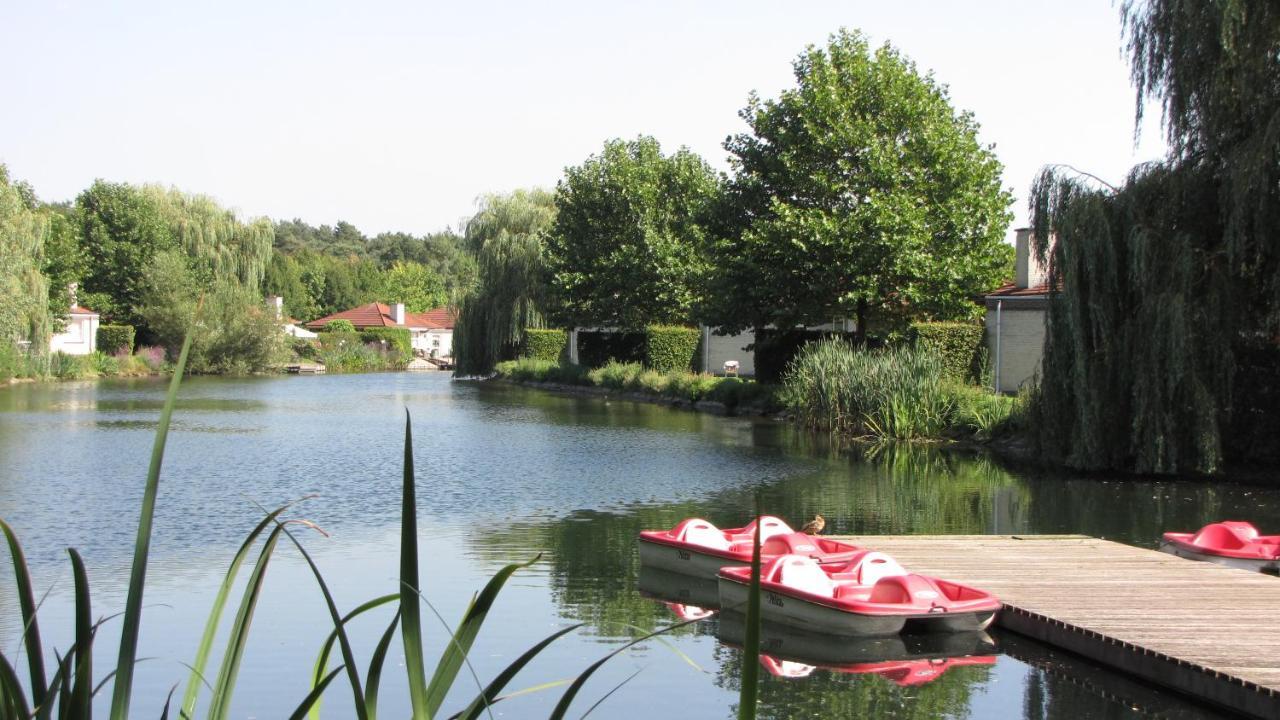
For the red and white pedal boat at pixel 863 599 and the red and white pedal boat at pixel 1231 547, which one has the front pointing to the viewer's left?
the red and white pedal boat at pixel 1231 547

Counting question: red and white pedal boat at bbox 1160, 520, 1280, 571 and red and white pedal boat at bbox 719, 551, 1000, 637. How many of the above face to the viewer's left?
1

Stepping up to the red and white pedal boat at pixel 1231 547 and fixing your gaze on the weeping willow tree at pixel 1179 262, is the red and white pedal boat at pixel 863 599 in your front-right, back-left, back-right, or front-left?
back-left

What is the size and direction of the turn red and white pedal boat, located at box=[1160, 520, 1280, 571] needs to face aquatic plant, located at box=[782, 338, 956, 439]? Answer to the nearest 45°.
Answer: approximately 45° to its right

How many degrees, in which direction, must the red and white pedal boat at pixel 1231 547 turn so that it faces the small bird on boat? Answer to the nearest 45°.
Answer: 0° — it already faces it

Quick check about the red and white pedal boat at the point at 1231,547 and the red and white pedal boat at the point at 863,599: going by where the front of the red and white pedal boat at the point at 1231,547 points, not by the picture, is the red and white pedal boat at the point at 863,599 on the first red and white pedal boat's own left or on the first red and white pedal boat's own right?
on the first red and white pedal boat's own left

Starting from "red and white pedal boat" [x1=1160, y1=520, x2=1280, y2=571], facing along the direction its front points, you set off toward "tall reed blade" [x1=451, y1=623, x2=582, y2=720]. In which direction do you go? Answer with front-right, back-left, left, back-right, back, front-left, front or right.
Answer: left

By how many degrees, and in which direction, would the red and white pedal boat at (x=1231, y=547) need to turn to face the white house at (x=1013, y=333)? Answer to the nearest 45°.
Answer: approximately 90° to its right

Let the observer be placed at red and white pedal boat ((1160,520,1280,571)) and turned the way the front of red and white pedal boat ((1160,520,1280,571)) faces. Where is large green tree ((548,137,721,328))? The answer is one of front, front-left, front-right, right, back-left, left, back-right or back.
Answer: front-right

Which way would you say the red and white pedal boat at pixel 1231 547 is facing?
to the viewer's left

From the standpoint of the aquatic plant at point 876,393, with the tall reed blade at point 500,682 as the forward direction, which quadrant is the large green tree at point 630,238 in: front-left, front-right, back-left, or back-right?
back-right

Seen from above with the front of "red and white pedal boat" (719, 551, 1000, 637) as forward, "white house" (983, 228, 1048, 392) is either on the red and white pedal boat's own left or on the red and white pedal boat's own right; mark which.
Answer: on the red and white pedal boat's own left
